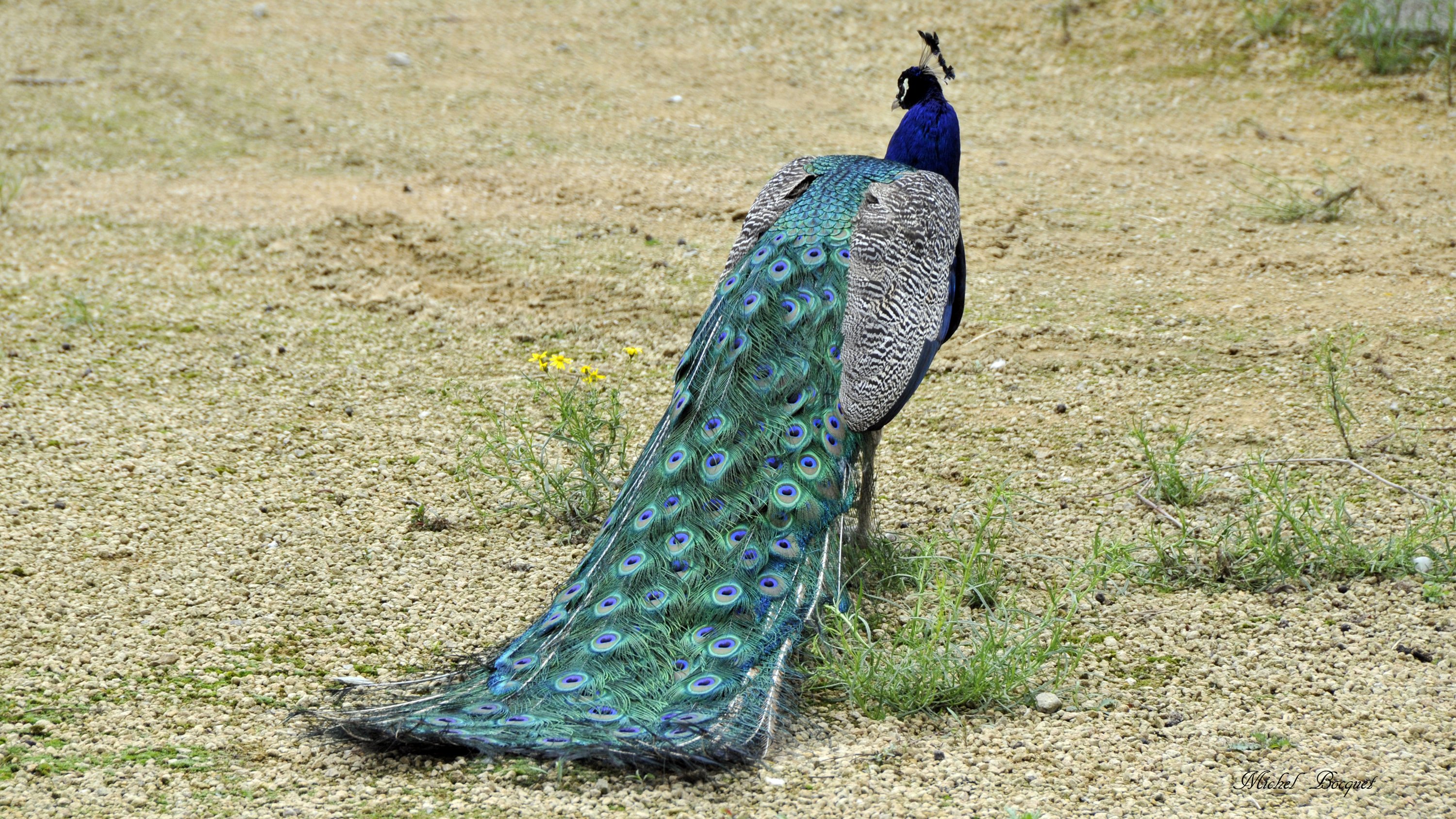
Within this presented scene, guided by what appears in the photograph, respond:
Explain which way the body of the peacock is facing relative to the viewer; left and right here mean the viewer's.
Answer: facing away from the viewer and to the right of the viewer

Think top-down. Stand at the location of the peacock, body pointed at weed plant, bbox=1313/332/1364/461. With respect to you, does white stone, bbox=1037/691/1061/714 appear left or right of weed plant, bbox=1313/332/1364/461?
right

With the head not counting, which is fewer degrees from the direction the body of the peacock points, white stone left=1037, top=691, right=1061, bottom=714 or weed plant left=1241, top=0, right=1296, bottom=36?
the weed plant

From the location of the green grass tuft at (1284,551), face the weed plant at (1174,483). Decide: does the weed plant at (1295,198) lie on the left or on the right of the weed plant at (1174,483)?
right

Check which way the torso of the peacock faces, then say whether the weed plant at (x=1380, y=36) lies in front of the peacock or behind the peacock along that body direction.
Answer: in front

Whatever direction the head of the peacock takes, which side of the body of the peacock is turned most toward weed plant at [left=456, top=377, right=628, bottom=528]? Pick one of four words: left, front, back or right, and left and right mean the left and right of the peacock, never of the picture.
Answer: left

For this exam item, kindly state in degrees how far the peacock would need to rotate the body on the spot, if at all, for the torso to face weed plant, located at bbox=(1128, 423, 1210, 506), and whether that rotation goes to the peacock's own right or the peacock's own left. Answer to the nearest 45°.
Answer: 0° — it already faces it

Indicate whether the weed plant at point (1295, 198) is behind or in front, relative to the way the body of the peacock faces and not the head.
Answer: in front

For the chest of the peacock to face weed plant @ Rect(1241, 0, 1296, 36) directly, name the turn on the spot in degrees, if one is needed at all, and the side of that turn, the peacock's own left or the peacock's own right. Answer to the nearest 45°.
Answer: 0° — it already faces it

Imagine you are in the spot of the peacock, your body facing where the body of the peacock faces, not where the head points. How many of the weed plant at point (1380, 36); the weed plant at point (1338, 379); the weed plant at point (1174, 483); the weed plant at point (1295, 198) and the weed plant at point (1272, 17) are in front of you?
5

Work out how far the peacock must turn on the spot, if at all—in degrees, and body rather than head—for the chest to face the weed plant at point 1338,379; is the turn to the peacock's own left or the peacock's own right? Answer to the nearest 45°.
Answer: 0° — it already faces it
